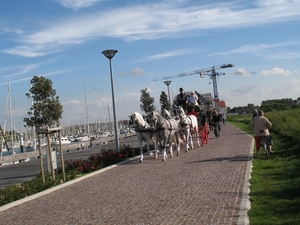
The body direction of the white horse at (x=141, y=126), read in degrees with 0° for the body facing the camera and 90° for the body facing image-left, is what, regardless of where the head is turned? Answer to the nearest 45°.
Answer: approximately 45°

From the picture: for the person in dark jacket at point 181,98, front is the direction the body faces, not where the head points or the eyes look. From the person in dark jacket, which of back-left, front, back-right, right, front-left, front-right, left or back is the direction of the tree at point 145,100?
back-right

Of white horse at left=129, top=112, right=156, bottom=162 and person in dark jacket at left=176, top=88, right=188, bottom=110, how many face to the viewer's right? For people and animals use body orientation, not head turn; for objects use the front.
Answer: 0

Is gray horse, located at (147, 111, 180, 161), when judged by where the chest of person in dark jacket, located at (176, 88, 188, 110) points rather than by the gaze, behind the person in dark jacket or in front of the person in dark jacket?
in front

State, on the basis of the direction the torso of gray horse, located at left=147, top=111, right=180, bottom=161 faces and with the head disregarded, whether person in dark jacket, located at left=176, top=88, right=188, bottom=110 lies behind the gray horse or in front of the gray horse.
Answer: behind

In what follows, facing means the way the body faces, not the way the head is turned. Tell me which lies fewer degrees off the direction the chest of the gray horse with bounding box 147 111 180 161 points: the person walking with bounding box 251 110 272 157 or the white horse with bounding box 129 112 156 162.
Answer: the white horse

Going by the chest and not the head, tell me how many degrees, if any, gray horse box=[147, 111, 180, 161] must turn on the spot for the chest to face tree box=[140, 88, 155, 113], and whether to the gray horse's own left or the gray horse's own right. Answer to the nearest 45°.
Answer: approximately 135° to the gray horse's own right

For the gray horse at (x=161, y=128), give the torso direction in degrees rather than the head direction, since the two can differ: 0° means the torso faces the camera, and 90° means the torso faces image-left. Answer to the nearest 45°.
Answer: approximately 45°
